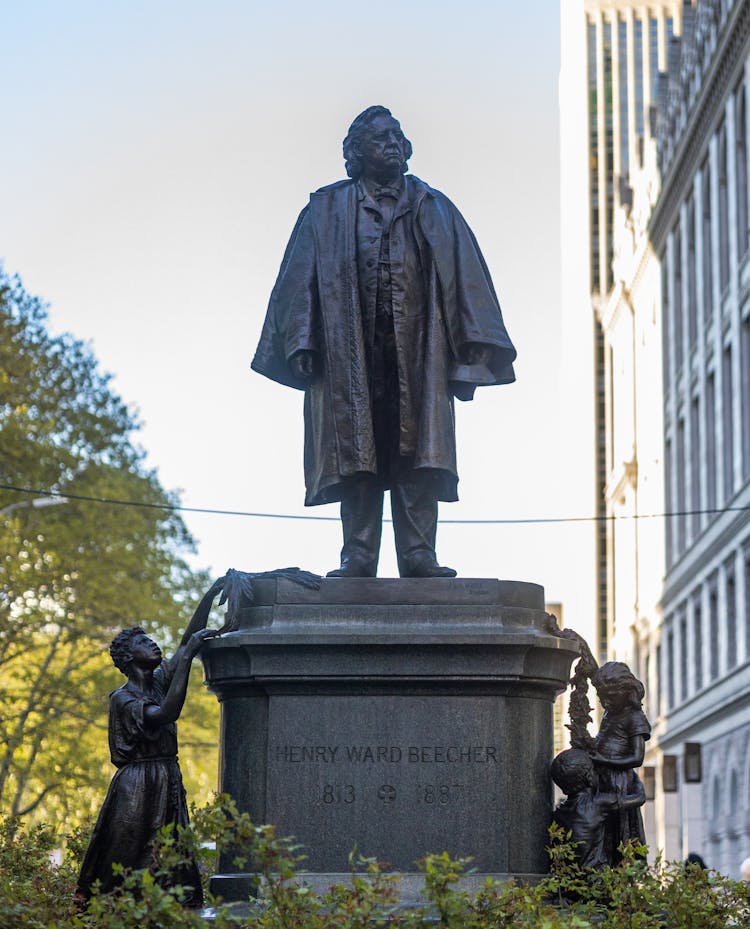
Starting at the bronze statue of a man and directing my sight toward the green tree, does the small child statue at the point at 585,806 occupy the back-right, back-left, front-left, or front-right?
back-right

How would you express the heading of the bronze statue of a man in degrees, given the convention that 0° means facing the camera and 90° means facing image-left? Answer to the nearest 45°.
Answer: approximately 0°

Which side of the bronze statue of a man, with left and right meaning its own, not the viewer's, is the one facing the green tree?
back
